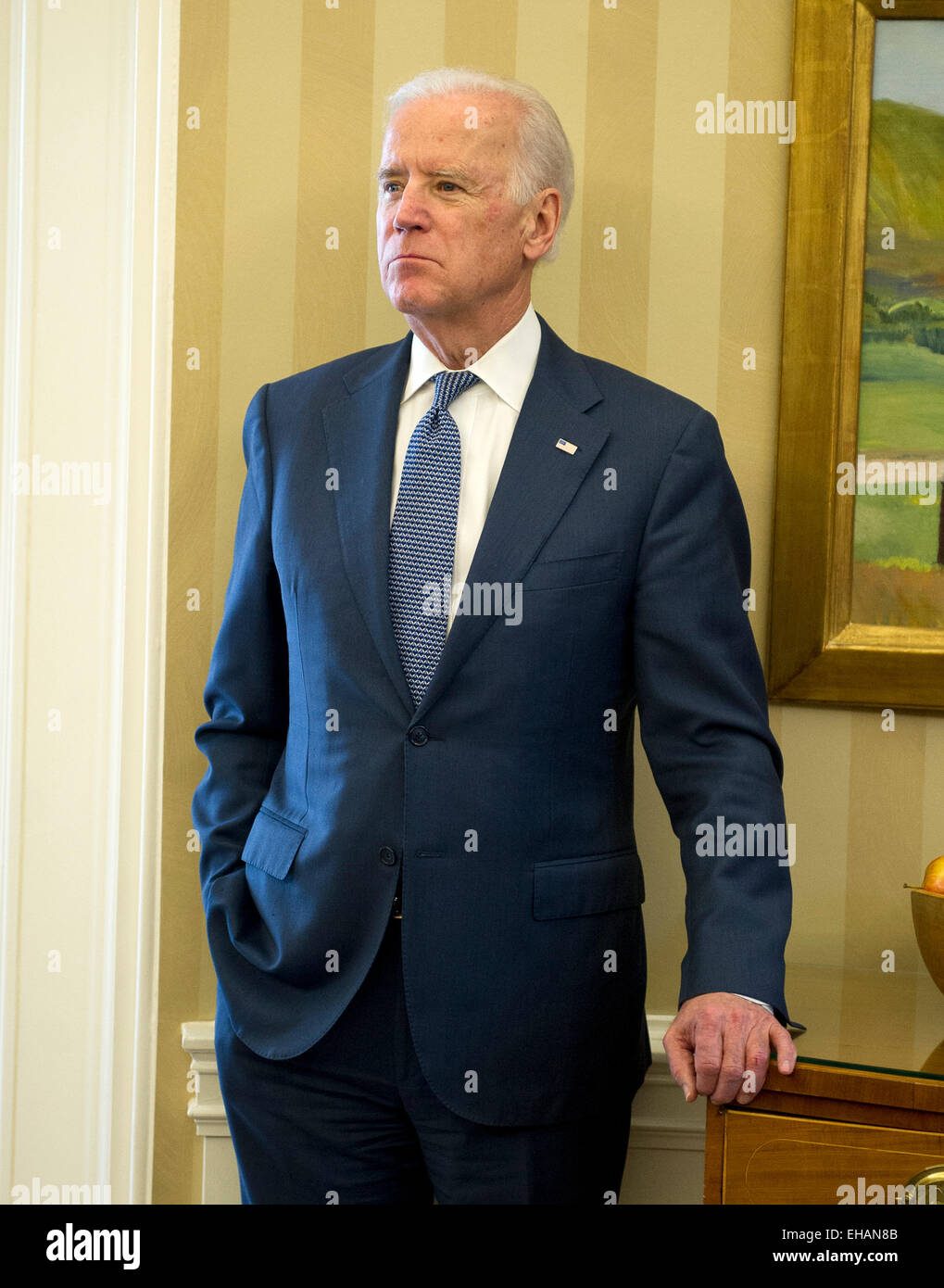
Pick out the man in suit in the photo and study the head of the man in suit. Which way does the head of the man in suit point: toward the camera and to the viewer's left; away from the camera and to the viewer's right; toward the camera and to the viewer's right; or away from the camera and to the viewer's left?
toward the camera and to the viewer's left

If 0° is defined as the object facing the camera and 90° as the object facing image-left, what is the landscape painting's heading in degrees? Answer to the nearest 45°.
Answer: approximately 0°

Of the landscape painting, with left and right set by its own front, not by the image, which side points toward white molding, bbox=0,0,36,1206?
right
